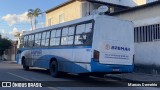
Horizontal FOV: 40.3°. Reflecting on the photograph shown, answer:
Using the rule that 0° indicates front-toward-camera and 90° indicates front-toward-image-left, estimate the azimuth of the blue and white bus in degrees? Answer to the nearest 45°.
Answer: approximately 135°
